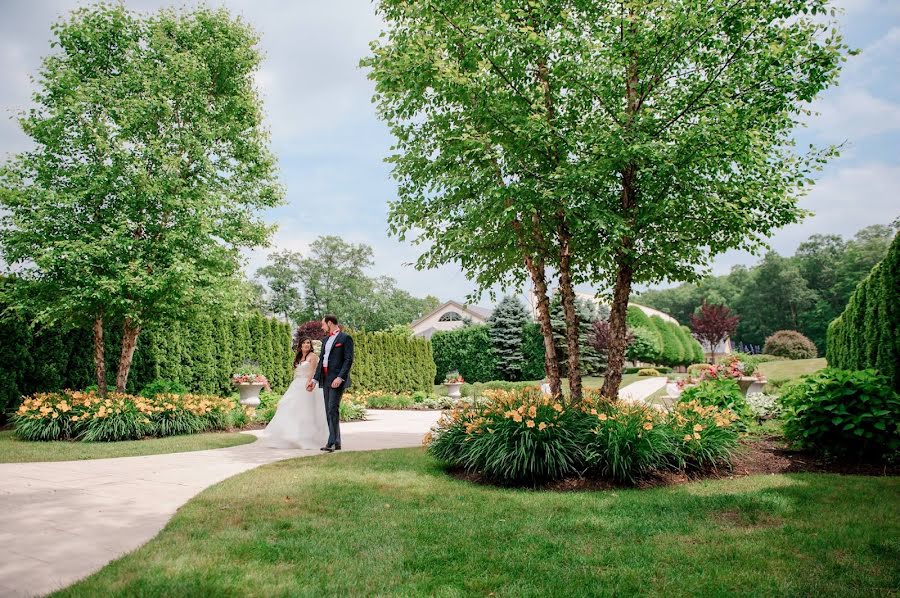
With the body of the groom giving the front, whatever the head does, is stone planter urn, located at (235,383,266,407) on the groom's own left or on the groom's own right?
on the groom's own right

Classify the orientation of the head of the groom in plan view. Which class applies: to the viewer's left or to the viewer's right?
to the viewer's left

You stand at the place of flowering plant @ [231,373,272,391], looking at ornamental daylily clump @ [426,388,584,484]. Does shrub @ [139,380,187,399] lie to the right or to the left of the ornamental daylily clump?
right

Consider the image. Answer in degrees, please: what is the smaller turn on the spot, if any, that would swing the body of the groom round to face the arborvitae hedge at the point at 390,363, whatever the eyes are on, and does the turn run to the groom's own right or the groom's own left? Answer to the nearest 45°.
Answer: approximately 135° to the groom's own right

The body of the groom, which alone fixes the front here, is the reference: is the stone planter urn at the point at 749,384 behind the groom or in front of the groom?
behind

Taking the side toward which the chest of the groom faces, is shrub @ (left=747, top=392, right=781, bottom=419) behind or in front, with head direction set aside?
behind

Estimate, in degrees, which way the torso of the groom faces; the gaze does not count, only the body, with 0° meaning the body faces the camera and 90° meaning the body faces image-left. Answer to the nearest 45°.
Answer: approximately 45°

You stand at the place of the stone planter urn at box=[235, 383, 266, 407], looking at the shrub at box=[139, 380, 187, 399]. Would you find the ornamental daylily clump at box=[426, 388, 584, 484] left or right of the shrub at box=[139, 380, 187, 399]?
left

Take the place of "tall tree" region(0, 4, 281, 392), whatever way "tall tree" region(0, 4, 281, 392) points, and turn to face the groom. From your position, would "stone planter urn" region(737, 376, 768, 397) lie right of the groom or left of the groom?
left

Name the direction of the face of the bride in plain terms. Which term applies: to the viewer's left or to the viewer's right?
to the viewer's right

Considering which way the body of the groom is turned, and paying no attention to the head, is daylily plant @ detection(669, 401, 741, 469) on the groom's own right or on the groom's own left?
on the groom's own left
